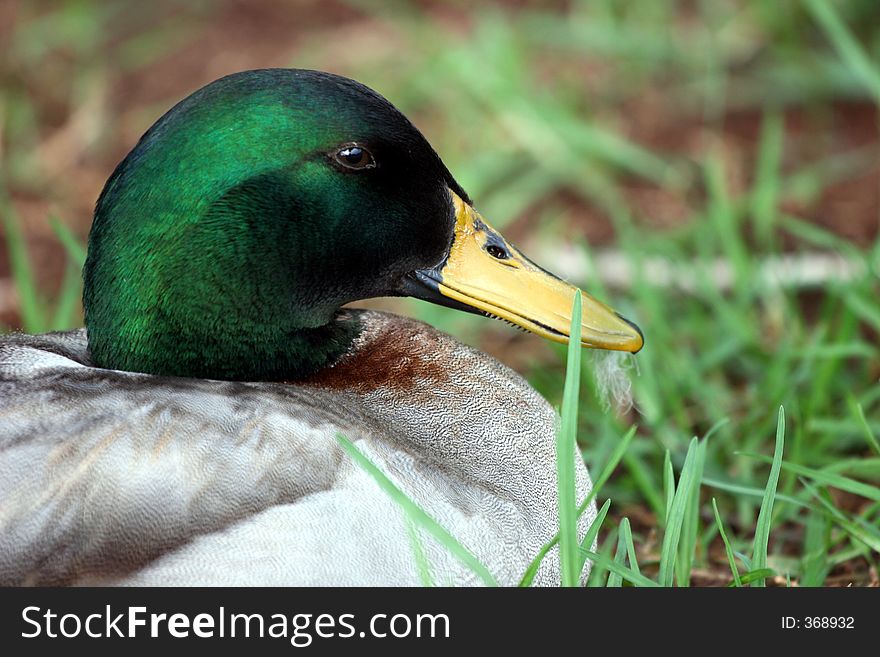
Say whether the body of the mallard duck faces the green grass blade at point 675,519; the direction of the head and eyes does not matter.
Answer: yes

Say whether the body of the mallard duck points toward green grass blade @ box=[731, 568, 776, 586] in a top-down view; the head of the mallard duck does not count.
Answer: yes

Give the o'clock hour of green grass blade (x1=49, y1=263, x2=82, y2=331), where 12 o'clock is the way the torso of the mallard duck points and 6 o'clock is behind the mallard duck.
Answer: The green grass blade is roughly at 8 o'clock from the mallard duck.

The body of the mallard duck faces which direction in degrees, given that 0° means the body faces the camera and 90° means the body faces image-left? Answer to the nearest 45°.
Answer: approximately 270°

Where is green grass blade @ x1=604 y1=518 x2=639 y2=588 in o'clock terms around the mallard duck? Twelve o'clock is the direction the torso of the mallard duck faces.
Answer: The green grass blade is roughly at 12 o'clock from the mallard duck.

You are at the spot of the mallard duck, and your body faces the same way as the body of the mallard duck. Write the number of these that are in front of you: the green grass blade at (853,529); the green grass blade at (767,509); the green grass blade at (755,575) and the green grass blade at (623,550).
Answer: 4
